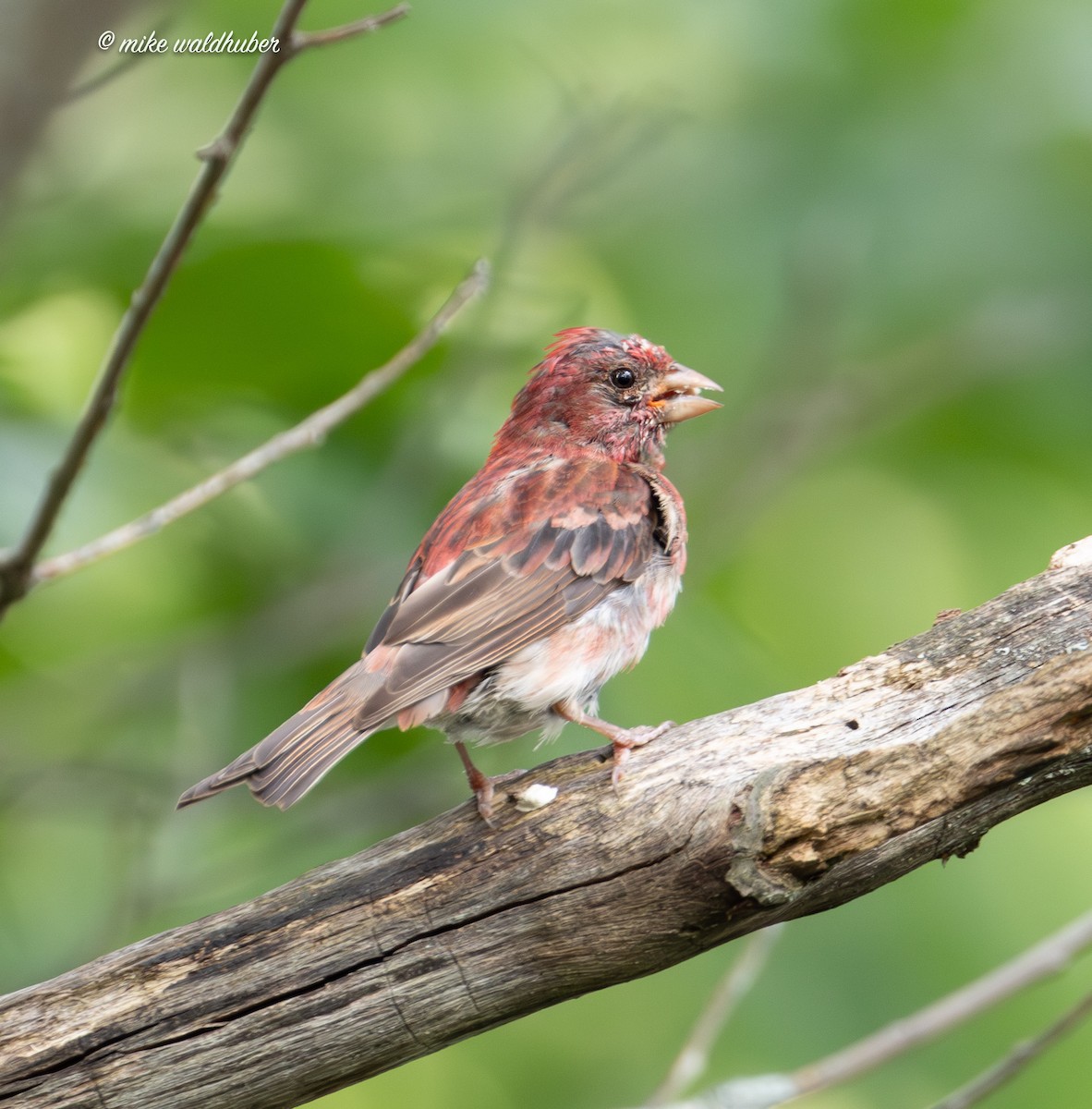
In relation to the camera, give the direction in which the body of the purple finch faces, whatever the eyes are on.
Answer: to the viewer's right
